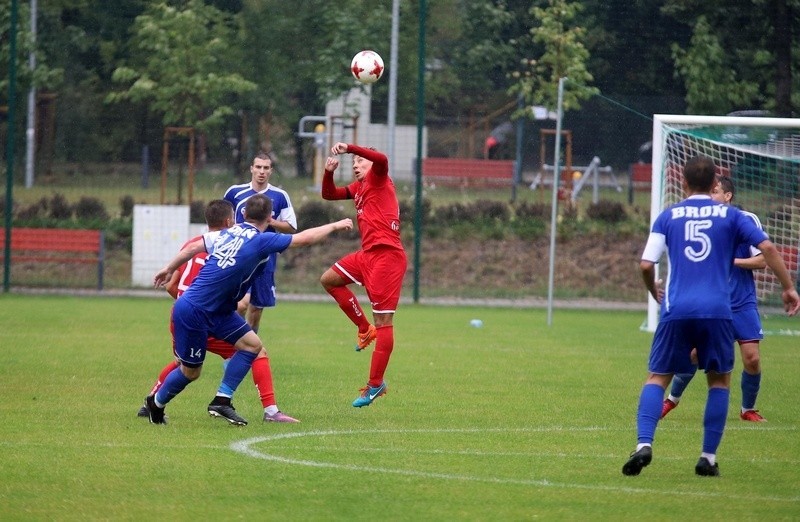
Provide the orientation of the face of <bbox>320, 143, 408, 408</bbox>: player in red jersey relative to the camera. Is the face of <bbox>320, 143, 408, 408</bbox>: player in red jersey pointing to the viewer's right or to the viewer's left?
to the viewer's left

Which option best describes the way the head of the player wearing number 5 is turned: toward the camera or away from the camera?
away from the camera

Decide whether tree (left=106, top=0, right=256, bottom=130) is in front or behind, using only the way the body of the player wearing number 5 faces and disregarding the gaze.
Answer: in front

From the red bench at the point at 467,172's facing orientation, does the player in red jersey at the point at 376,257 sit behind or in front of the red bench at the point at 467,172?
in front

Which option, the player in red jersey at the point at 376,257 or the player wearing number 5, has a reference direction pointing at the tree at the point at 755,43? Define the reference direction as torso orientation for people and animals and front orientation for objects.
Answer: the player wearing number 5

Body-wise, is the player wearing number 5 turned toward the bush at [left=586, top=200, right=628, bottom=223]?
yes

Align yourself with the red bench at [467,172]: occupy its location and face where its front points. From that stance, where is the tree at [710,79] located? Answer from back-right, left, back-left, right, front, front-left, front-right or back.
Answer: left

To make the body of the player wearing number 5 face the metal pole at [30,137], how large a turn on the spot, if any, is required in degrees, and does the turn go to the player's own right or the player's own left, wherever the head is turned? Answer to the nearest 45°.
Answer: approximately 45° to the player's own left

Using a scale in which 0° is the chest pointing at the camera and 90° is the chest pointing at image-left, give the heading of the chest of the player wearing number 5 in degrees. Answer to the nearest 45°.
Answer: approximately 180°
